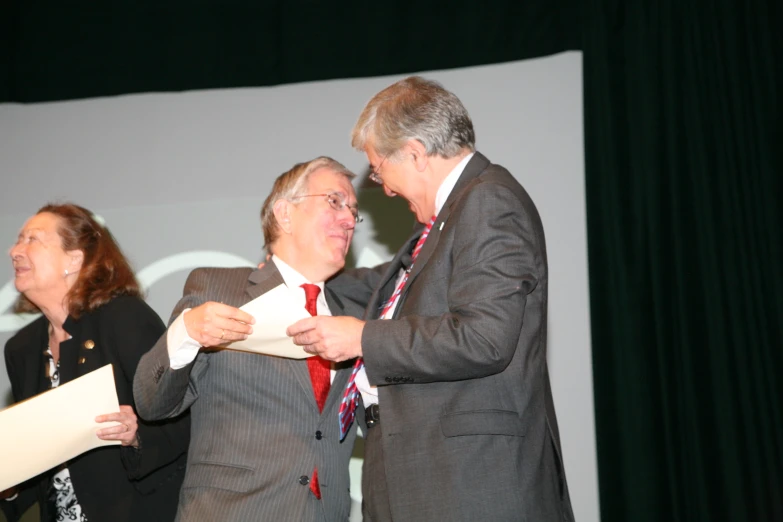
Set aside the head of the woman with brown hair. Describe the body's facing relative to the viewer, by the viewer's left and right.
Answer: facing the viewer and to the left of the viewer

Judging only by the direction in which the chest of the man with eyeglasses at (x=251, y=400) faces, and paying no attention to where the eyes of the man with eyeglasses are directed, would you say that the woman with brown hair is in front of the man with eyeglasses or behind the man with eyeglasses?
behind

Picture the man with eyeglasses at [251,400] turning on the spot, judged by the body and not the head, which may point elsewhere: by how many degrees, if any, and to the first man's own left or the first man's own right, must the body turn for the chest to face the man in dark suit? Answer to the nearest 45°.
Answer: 0° — they already face them

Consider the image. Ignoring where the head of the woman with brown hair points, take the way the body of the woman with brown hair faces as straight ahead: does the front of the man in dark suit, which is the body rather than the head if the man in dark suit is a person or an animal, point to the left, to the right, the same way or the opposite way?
to the right

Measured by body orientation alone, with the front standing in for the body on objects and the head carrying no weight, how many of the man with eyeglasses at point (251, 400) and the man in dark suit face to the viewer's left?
1

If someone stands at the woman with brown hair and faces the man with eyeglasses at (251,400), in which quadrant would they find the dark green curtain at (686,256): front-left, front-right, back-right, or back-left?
front-left

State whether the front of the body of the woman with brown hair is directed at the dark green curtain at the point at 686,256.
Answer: no

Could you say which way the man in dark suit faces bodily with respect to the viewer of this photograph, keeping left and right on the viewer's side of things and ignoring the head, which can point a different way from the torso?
facing to the left of the viewer

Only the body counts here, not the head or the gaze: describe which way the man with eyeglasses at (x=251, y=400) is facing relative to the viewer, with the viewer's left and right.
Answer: facing the viewer and to the right of the viewer

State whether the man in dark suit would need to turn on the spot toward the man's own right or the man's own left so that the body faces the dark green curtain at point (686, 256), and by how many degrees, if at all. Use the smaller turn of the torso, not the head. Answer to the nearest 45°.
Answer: approximately 135° to the man's own right
